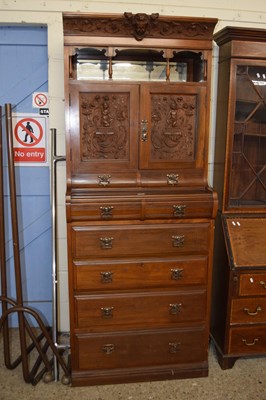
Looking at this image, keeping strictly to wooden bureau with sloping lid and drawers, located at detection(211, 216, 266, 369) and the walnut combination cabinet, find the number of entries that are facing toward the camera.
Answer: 2

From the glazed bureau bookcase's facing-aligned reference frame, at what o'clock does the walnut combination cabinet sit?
The walnut combination cabinet is roughly at 2 o'clock from the glazed bureau bookcase.

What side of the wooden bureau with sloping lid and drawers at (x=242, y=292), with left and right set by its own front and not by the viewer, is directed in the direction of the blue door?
right

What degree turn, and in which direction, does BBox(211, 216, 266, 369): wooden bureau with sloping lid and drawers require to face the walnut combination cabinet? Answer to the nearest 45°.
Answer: approximately 45° to its right

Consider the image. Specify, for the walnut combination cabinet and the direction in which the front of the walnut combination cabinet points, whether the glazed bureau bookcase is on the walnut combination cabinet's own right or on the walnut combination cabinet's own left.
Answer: on the walnut combination cabinet's own left

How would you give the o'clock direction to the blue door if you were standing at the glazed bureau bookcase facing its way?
The blue door is roughly at 3 o'clock from the glazed bureau bookcase.

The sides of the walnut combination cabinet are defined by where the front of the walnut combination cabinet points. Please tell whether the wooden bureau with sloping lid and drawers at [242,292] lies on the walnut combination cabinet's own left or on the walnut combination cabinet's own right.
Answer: on the walnut combination cabinet's own left

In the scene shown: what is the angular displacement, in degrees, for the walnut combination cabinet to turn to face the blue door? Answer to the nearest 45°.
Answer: approximately 135° to its right

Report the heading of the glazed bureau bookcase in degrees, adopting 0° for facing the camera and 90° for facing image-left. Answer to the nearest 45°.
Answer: approximately 0°

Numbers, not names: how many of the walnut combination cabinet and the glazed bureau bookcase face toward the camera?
2
